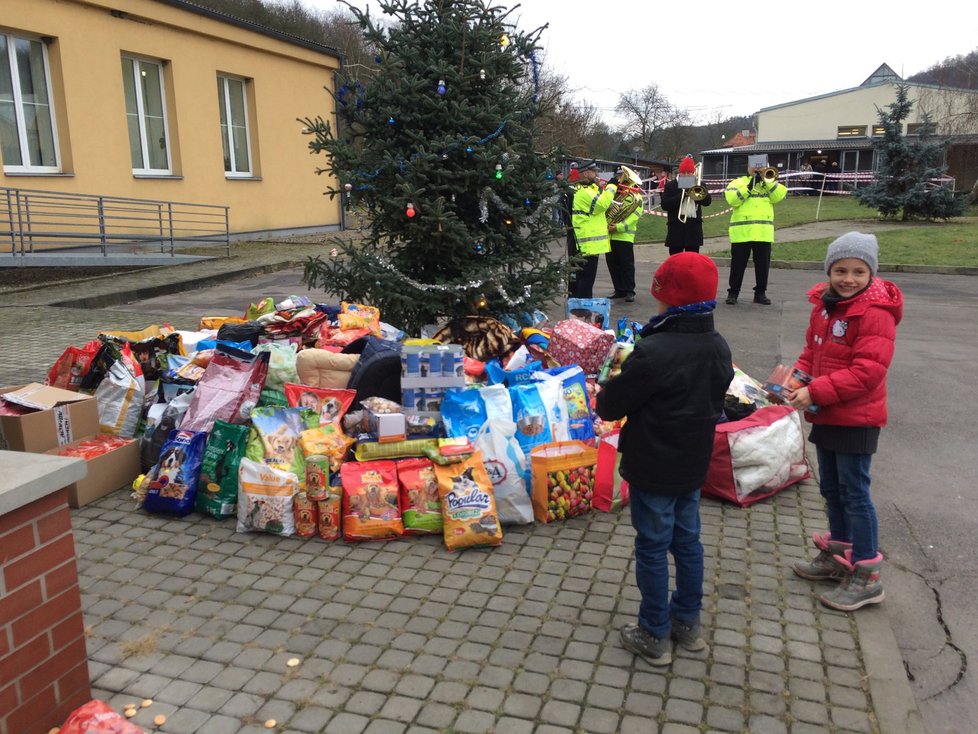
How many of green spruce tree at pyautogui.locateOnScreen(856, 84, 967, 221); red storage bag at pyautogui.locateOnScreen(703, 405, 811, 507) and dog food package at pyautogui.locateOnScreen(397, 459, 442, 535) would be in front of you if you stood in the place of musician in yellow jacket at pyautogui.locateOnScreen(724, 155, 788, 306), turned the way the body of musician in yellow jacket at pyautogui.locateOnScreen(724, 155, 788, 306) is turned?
2

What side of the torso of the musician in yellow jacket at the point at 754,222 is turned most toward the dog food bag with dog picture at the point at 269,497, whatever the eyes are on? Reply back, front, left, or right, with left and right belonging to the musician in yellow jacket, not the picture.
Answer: front

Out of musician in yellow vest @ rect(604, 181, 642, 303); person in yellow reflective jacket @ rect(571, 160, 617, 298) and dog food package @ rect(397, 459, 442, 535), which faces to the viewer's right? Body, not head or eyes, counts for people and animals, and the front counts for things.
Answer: person in yellow reflective jacket @ rect(571, 160, 617, 298)

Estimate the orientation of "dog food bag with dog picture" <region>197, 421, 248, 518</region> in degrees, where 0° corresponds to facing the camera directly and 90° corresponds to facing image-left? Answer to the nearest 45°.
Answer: approximately 0°

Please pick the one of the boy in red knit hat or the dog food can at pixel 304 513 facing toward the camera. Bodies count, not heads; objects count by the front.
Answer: the dog food can

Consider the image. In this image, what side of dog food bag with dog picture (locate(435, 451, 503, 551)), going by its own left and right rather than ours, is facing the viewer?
front

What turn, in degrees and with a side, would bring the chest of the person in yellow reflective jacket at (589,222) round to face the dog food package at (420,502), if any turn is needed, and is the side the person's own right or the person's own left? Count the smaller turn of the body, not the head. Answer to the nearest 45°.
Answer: approximately 90° to the person's own right

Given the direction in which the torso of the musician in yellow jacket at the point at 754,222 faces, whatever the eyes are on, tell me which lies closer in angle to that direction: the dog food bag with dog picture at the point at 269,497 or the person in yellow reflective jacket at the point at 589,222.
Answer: the dog food bag with dog picture

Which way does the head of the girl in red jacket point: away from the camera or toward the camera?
toward the camera

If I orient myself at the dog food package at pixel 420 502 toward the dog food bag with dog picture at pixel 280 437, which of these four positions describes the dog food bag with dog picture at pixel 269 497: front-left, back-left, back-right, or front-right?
front-left

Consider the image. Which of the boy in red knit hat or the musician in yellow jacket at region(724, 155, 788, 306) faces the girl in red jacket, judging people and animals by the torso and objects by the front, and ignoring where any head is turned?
the musician in yellow jacket

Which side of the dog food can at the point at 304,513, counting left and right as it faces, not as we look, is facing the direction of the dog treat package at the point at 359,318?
back

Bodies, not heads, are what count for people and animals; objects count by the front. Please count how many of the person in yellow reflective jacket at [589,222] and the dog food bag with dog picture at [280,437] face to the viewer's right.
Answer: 1

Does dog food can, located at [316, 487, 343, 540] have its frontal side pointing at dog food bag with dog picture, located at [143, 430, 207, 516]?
no

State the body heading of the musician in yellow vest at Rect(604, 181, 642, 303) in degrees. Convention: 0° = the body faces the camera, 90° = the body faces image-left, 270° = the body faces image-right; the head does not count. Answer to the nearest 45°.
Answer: approximately 45°

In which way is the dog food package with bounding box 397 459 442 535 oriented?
toward the camera

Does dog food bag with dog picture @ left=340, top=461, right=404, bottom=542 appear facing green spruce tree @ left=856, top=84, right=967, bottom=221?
no

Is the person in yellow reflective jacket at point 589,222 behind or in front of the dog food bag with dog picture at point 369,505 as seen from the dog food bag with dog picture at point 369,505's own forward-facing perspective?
behind

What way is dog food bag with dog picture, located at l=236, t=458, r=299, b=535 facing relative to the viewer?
toward the camera

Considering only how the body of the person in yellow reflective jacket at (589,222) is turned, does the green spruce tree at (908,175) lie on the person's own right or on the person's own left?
on the person's own left

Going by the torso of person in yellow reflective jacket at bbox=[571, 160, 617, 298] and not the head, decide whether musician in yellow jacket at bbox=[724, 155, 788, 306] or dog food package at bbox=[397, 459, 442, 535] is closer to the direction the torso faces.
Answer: the musician in yellow jacket
